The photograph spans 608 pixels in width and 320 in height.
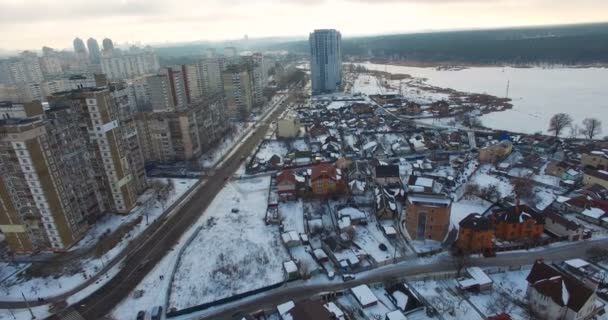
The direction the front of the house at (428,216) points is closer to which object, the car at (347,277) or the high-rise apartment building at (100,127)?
the car

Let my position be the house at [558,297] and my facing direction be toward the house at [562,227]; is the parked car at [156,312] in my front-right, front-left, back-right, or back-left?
back-left

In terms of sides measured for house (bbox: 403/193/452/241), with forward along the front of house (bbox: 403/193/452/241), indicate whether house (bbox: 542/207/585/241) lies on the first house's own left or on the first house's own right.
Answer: on the first house's own left

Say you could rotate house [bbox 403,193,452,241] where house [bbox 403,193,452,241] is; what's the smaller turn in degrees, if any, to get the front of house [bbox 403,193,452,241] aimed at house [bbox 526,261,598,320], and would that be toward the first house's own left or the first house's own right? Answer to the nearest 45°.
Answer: approximately 45° to the first house's own left

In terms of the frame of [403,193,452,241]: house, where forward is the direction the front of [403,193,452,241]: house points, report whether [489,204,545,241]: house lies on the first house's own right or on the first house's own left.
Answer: on the first house's own left

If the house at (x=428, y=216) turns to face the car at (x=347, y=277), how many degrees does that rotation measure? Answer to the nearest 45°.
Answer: approximately 45° to its right

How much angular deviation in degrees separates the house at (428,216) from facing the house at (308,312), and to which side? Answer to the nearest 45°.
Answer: approximately 45° to its right

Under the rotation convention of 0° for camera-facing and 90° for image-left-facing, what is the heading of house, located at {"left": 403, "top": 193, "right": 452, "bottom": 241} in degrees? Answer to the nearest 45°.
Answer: approximately 0°

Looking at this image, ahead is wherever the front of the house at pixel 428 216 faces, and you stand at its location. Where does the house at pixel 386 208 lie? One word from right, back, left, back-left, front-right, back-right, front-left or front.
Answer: back-right

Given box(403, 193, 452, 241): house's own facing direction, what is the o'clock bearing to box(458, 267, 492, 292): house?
box(458, 267, 492, 292): house is roughly at 11 o'clock from box(403, 193, 452, 241): house.

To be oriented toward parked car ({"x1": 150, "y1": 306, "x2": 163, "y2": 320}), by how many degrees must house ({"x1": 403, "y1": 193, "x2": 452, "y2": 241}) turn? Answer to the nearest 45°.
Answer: approximately 45° to its right
